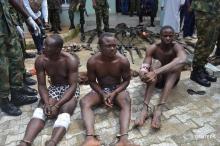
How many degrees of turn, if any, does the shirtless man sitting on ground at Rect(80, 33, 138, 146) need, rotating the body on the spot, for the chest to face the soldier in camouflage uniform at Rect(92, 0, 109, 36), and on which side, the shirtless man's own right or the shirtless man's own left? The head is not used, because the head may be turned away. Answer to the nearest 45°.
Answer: approximately 180°

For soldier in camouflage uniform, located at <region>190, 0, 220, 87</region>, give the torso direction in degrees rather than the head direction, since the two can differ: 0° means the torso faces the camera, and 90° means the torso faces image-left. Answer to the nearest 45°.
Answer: approximately 315°

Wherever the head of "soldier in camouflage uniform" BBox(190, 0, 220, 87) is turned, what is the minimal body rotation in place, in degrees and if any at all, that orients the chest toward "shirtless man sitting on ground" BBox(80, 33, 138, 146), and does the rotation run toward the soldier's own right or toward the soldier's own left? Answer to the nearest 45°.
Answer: approximately 90° to the soldier's own right

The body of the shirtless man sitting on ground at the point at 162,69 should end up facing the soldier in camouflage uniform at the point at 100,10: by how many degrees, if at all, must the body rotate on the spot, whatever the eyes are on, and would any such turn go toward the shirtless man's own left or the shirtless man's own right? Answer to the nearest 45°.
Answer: approximately 135° to the shirtless man's own right

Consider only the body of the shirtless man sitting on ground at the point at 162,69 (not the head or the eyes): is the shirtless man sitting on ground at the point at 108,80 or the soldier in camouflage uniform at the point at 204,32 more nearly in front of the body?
the shirtless man sitting on ground

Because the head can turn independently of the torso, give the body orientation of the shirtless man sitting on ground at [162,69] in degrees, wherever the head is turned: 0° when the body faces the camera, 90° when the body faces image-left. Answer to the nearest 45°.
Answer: approximately 45°

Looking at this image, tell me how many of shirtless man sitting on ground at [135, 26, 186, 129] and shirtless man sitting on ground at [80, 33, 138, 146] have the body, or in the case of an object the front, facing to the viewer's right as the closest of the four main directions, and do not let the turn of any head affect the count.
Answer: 0

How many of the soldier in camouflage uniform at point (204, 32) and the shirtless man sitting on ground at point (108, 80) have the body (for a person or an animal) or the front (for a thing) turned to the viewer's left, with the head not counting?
0

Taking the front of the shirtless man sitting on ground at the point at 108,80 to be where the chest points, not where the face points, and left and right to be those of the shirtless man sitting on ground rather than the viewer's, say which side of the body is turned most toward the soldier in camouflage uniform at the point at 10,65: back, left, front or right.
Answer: right
